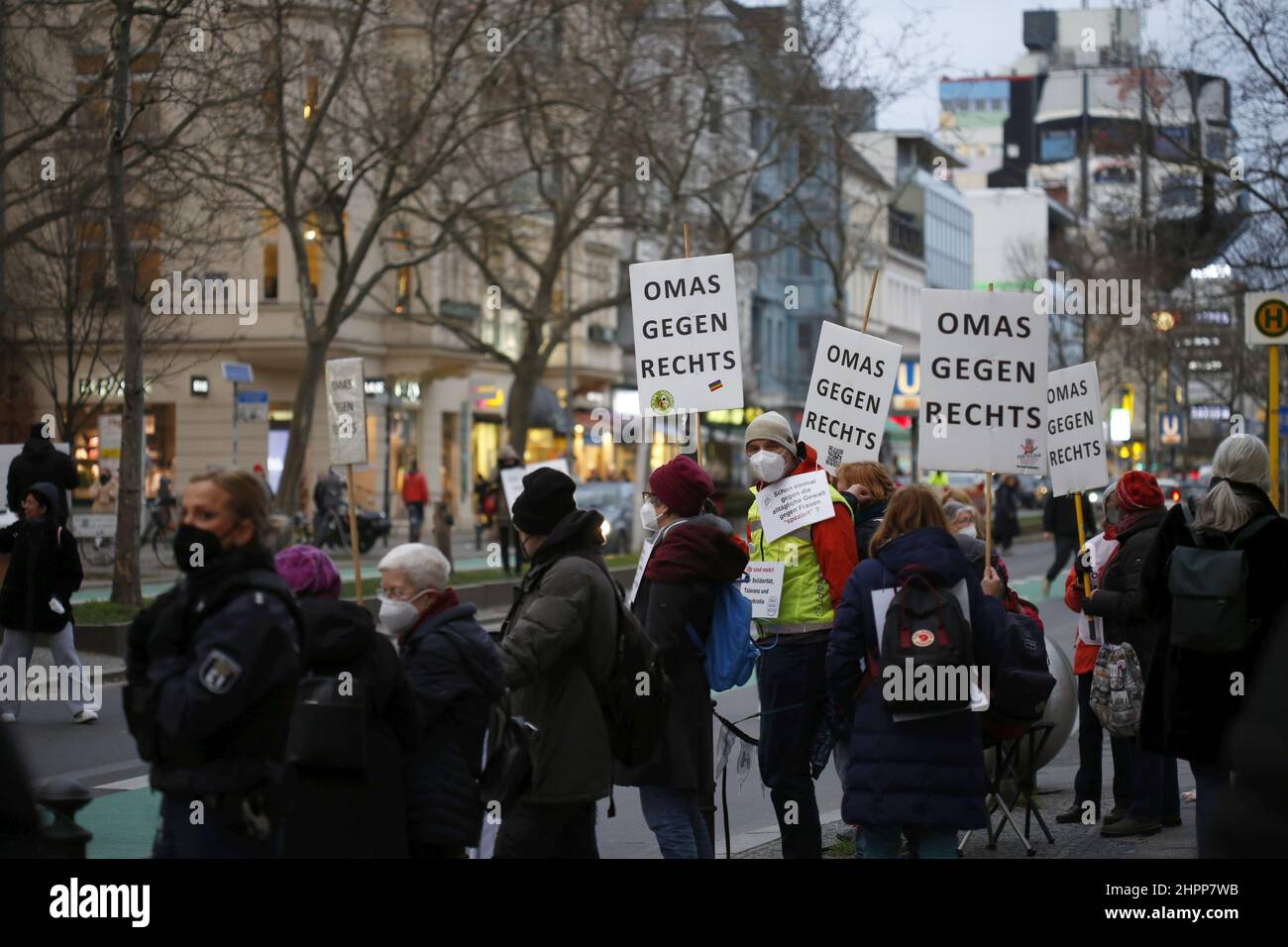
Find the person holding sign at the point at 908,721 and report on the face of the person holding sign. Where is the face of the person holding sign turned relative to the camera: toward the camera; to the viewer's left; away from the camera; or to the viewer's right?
away from the camera

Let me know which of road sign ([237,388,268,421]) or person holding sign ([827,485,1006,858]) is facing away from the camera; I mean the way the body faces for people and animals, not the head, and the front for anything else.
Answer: the person holding sign

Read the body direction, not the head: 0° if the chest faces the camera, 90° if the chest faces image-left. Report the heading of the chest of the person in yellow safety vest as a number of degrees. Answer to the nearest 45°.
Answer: approximately 45°

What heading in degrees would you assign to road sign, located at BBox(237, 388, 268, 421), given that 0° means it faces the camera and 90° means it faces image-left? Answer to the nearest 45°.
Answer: approximately 0°

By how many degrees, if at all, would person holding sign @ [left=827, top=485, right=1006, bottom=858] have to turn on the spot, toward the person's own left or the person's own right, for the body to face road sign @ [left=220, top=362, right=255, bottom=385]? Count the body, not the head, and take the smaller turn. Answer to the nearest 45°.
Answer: approximately 45° to the person's own left

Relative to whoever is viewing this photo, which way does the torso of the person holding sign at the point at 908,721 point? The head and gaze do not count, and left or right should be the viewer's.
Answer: facing away from the viewer

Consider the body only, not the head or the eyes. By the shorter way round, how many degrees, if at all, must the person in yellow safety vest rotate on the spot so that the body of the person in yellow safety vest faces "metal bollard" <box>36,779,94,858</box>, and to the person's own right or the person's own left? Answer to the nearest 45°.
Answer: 0° — they already face it

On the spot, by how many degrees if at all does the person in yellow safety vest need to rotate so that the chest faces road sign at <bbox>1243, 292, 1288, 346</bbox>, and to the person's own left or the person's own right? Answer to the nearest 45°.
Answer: approximately 180°

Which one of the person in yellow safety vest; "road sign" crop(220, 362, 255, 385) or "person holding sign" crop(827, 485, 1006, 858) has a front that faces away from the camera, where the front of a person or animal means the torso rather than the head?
the person holding sign

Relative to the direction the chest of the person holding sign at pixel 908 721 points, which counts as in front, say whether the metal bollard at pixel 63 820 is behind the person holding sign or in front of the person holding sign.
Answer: behind
